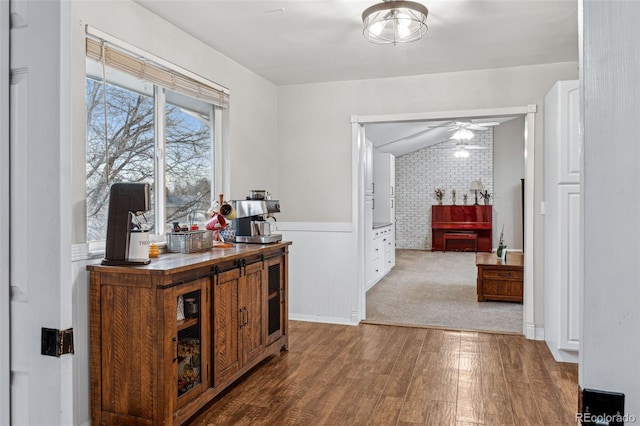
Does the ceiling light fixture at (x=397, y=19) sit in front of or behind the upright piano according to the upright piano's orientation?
in front

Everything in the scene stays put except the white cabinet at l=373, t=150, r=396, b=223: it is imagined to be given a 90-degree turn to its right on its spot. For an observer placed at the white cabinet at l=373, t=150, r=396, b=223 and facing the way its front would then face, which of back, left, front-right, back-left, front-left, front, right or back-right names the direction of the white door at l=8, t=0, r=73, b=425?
front

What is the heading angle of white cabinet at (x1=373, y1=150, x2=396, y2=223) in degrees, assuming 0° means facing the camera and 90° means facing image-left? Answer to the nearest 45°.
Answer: approximately 270°

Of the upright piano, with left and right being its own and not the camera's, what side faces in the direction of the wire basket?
front

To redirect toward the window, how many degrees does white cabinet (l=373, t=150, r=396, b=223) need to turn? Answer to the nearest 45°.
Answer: approximately 90° to its right

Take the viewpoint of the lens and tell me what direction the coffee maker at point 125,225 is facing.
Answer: facing to the right of the viewer

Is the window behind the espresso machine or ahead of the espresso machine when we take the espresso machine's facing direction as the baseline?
behind

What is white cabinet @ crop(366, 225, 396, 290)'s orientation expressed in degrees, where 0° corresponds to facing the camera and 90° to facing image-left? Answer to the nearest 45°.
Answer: approximately 270°

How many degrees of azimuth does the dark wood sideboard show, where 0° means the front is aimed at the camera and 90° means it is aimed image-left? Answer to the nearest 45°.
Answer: approximately 315°
